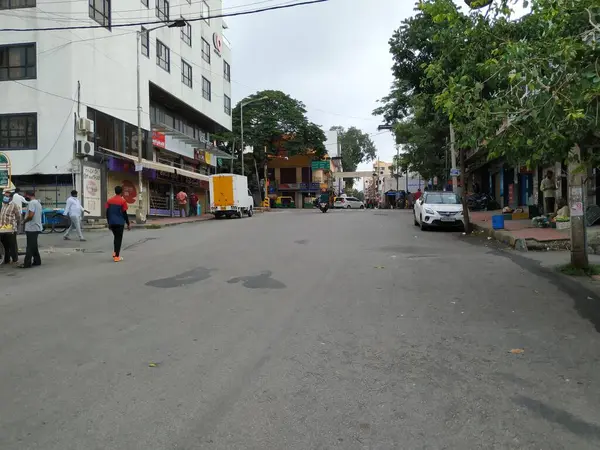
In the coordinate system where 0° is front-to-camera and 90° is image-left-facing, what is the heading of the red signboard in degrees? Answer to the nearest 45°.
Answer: approximately 315°

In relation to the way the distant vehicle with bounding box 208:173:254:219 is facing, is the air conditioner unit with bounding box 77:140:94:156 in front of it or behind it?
behind

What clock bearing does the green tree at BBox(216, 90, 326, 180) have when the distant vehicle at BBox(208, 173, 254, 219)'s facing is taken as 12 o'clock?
The green tree is roughly at 11 o'clock from the distant vehicle.

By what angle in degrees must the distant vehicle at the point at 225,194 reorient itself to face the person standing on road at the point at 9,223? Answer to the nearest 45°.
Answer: approximately 135° to its right

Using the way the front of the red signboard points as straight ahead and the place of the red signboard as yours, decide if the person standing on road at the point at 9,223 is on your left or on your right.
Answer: on your right

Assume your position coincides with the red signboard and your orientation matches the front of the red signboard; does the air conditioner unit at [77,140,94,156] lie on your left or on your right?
on your right

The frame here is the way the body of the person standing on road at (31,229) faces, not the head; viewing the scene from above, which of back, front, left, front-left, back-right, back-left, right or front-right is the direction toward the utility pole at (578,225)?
back-left

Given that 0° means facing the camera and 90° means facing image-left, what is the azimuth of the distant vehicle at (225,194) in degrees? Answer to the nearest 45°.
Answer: approximately 225°

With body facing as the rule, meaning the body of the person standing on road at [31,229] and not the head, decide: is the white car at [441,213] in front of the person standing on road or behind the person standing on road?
behind

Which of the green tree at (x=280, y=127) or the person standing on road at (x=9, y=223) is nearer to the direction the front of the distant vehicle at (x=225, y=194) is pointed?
the green tree
